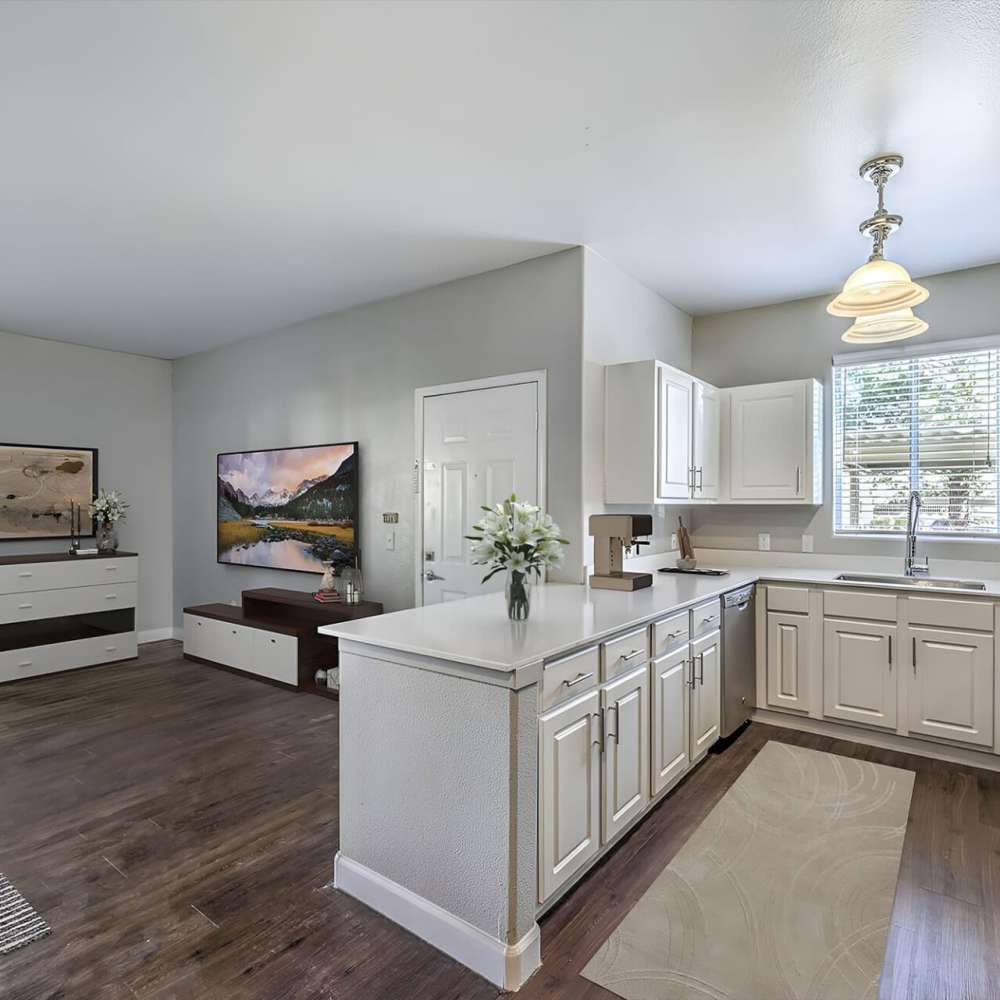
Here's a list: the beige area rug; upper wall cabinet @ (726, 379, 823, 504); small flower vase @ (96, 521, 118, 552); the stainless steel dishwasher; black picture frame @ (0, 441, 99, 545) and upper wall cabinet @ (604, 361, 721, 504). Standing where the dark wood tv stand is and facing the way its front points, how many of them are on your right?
2

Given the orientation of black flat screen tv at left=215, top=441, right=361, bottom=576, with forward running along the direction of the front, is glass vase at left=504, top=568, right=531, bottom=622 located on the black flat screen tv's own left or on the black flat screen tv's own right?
on the black flat screen tv's own left

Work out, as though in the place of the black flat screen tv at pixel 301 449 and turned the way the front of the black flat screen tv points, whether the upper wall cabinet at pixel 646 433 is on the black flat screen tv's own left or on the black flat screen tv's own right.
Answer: on the black flat screen tv's own left

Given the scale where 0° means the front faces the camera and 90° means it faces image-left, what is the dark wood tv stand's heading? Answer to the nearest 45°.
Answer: approximately 45°

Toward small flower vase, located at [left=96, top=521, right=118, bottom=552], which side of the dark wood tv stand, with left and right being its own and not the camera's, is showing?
right

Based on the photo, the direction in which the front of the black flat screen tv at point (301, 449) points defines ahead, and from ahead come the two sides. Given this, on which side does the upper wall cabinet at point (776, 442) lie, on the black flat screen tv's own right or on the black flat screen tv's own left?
on the black flat screen tv's own left

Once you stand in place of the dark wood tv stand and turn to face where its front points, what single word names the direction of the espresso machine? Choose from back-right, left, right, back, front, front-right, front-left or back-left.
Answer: left

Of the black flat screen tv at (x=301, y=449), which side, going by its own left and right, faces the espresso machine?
left

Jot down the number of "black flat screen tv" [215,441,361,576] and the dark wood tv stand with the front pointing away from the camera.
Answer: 0

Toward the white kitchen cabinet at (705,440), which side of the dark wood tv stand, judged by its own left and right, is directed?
left

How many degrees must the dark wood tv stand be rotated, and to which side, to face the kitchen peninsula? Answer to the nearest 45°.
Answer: approximately 45° to its left

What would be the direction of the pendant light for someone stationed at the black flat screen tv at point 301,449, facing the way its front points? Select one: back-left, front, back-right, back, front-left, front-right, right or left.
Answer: left

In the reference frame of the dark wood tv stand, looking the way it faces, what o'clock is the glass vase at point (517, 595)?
The glass vase is roughly at 10 o'clock from the dark wood tv stand.

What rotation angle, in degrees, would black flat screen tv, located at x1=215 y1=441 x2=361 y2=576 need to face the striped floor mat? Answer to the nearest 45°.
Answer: approximately 45° to its left

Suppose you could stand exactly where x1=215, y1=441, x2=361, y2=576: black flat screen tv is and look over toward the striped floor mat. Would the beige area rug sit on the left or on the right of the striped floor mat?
left

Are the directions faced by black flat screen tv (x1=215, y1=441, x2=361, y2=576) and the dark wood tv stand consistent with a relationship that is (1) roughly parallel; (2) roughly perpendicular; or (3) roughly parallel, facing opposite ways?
roughly parallel

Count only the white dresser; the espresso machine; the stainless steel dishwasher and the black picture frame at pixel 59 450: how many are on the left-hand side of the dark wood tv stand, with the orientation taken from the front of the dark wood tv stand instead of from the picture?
2

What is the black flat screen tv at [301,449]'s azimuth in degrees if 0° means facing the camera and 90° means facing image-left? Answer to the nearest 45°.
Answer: approximately 45°
